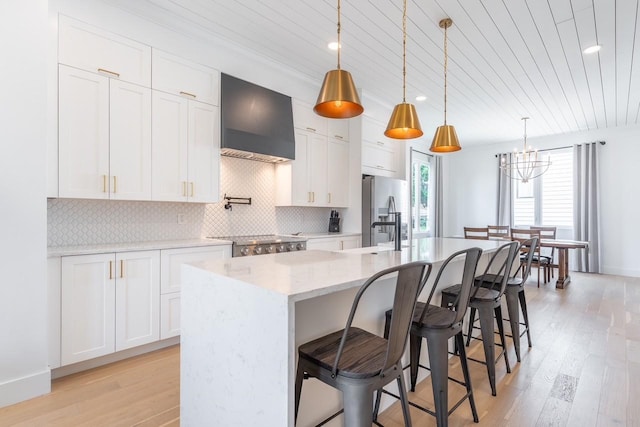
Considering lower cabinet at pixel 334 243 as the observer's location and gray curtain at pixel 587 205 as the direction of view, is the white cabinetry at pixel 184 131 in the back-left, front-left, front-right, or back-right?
back-right

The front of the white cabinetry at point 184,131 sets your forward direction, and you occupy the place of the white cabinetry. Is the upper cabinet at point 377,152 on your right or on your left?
on your left

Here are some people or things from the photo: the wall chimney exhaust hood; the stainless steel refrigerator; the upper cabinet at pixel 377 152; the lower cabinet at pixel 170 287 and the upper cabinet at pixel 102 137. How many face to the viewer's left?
0

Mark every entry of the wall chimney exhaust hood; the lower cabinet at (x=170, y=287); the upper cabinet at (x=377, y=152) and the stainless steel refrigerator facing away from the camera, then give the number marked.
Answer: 0

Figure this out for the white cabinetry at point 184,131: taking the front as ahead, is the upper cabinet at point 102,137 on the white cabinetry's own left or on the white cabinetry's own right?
on the white cabinetry's own right

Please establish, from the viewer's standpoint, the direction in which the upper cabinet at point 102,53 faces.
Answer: facing the viewer and to the right of the viewer

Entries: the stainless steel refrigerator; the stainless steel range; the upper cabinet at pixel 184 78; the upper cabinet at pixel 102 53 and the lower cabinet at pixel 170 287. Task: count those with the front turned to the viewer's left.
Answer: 0

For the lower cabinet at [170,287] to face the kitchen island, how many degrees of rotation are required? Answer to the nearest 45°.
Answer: approximately 45° to its right

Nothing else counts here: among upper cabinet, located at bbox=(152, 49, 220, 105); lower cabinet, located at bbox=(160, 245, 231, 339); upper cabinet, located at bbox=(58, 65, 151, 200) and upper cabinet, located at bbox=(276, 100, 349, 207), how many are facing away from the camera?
0

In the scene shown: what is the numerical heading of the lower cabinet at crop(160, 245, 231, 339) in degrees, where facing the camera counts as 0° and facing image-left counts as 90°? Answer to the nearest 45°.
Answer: approximately 315°

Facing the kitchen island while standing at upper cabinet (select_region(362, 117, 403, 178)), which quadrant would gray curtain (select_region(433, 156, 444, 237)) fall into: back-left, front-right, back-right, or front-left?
back-left

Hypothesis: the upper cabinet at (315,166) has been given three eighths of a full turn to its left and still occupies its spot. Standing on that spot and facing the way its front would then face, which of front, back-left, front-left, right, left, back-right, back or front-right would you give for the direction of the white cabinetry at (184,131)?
back-left

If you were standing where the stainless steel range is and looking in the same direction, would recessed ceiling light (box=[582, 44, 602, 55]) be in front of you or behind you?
in front

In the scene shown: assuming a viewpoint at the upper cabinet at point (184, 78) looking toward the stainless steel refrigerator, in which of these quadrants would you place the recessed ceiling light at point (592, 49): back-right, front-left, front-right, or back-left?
front-right

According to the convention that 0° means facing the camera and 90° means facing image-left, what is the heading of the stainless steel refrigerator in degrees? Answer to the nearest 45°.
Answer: approximately 315°

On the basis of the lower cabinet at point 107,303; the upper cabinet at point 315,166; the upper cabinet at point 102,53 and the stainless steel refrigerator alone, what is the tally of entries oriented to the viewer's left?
0

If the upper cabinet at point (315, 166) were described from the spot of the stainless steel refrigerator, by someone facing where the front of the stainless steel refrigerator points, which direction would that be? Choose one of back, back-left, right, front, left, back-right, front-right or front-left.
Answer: right

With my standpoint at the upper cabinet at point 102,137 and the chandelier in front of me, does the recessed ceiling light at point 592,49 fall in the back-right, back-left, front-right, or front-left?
front-right

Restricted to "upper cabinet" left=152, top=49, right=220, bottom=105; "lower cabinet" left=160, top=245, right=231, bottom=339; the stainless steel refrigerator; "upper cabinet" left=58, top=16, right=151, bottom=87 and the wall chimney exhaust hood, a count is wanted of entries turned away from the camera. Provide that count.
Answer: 0
